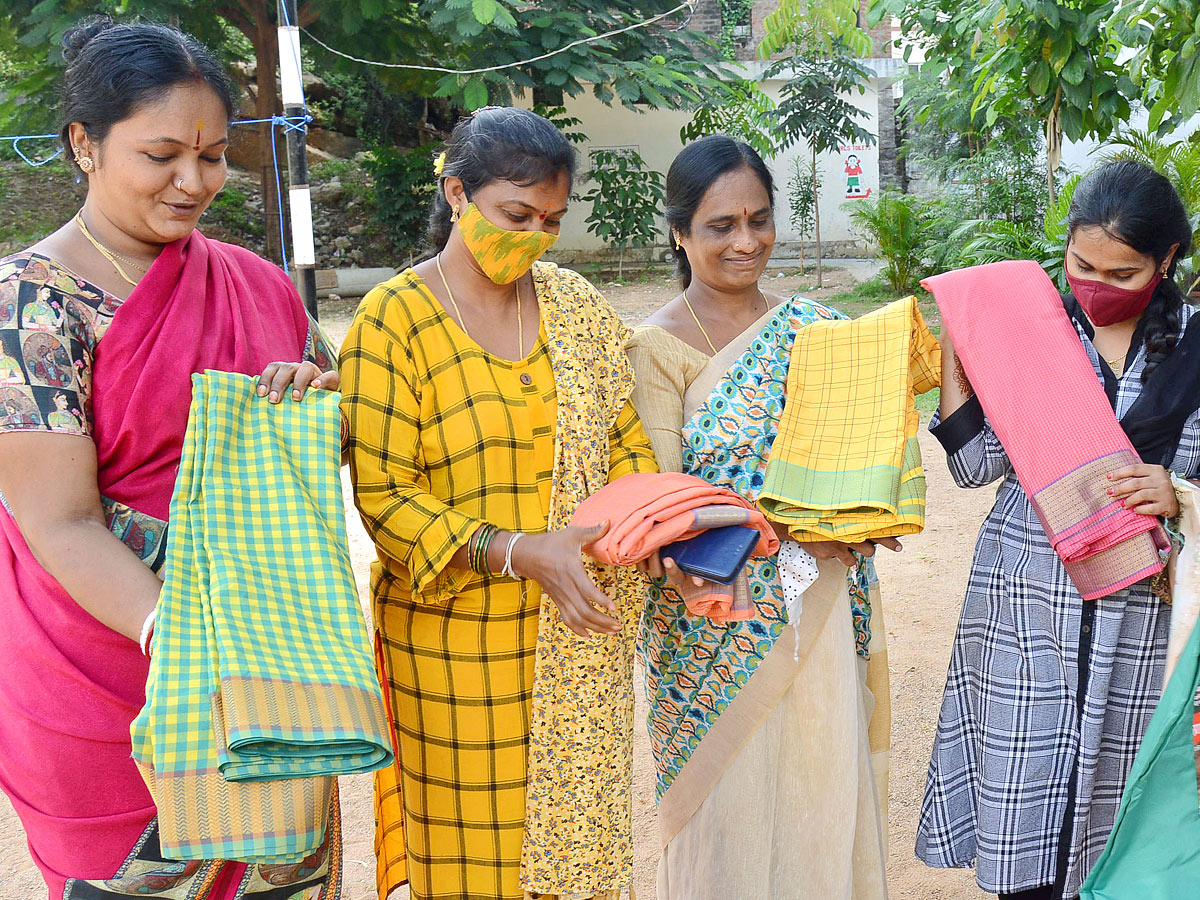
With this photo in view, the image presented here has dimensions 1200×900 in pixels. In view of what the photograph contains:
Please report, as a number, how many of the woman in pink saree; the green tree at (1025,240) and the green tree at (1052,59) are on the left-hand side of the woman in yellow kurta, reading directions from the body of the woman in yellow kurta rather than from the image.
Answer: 2

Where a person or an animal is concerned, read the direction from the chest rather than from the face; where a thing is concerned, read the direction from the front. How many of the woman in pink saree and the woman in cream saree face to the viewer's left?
0

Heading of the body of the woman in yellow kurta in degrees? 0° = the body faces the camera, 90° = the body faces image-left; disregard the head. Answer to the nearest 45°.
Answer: approximately 315°

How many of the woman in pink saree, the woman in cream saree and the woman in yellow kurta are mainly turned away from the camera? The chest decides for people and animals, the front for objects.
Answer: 0

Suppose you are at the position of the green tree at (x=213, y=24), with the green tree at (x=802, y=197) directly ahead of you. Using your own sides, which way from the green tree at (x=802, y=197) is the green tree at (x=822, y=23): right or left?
right

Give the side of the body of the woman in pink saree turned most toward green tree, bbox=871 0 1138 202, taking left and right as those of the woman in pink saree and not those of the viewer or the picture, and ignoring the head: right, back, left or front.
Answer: left

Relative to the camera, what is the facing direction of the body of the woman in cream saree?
toward the camera

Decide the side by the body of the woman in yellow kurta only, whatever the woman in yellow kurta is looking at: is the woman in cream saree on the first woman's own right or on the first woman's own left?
on the first woman's own left

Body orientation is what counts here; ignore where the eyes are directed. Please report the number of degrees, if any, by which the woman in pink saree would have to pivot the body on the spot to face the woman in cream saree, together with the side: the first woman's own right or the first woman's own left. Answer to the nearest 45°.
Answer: approximately 45° to the first woman's own left

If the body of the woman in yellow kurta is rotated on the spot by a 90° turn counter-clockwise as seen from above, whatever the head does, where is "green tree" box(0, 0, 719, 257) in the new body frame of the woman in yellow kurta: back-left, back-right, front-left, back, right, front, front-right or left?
front-left

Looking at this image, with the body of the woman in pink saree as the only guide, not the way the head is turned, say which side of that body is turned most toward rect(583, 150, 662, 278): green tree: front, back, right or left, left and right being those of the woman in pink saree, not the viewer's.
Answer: left

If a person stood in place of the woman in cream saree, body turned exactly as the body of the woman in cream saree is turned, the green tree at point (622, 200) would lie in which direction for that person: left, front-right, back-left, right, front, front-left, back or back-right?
back

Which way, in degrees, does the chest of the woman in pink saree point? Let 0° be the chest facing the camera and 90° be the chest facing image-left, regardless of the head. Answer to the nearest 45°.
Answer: approximately 315°

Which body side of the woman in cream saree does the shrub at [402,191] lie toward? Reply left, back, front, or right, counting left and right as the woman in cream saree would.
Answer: back

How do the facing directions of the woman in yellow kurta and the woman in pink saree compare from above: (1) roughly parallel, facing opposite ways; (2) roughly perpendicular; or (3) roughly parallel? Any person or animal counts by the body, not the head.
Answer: roughly parallel

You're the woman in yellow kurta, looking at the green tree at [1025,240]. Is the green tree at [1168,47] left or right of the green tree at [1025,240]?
right

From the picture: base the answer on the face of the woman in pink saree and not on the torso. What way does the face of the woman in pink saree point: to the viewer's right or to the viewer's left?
to the viewer's right

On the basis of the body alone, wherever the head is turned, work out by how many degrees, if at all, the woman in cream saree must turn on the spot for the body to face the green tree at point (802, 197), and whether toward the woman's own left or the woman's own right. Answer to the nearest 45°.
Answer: approximately 180°
